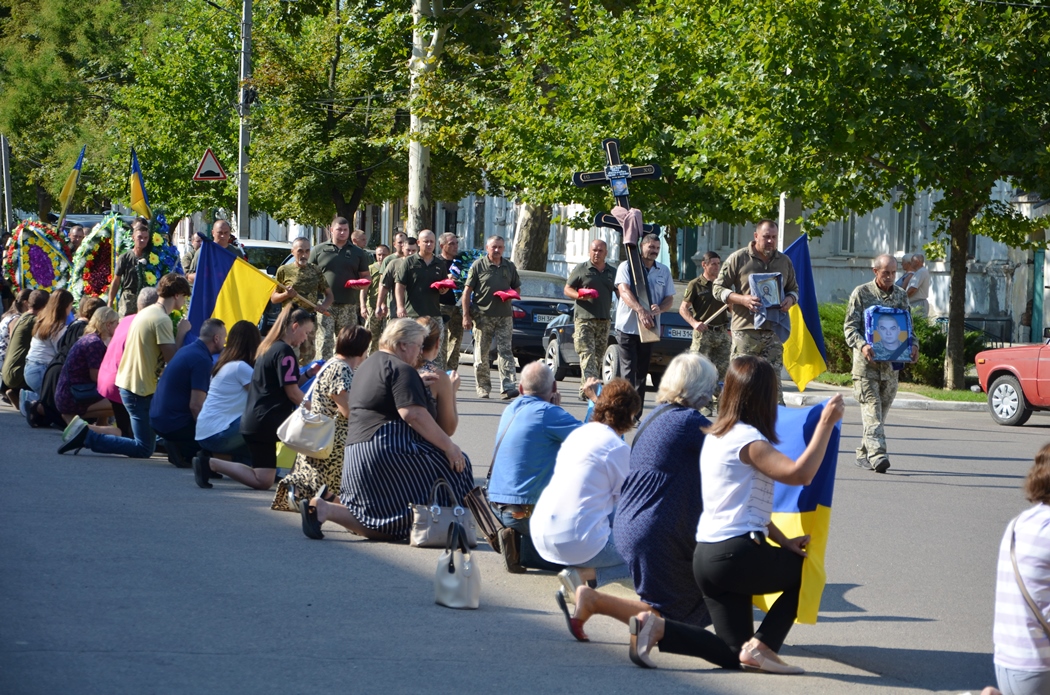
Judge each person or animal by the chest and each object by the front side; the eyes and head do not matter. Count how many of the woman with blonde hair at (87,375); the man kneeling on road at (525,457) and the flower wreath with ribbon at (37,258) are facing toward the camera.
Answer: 1

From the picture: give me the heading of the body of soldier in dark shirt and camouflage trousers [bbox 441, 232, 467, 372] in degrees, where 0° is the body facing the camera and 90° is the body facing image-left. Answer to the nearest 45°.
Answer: approximately 315°

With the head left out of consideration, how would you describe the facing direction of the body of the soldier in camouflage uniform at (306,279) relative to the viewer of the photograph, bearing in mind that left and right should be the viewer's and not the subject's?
facing the viewer and to the right of the viewer

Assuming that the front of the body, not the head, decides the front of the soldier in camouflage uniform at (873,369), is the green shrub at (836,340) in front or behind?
behind

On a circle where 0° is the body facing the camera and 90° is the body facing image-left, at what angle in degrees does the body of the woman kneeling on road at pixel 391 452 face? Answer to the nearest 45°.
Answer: approximately 270°

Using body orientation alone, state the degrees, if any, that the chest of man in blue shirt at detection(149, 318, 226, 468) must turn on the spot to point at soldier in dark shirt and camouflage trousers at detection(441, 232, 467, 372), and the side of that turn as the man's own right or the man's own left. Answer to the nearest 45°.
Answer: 0° — they already face them

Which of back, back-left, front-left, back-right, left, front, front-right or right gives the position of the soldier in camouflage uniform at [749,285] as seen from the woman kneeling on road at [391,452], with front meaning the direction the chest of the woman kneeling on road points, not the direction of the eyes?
front-left

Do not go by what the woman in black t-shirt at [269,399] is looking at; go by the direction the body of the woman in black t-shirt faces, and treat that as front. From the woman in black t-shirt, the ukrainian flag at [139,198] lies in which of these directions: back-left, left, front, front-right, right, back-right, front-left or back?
left

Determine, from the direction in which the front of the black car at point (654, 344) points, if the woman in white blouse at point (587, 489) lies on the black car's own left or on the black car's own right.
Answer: on the black car's own left

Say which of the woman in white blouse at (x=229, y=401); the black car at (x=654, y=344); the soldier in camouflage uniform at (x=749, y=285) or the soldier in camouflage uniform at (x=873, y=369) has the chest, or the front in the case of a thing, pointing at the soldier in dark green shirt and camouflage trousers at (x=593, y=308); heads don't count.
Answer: the woman in white blouse

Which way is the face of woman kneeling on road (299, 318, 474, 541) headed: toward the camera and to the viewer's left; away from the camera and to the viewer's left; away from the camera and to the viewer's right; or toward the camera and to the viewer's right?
away from the camera and to the viewer's right

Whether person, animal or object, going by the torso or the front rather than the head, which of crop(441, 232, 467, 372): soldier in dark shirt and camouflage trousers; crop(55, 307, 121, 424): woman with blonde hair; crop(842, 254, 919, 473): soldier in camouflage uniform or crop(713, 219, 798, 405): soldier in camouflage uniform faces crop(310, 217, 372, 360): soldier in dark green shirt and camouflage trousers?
the woman with blonde hair

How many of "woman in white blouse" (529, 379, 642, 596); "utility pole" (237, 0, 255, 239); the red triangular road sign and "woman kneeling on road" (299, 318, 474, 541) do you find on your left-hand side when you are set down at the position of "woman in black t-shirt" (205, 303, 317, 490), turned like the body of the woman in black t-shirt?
2

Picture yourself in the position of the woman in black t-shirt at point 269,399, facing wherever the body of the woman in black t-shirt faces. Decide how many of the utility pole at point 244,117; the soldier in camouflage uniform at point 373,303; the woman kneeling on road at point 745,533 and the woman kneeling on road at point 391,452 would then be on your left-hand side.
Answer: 2

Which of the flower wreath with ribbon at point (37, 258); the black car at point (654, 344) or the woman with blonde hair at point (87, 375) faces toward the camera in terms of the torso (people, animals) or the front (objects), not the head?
the flower wreath with ribbon
